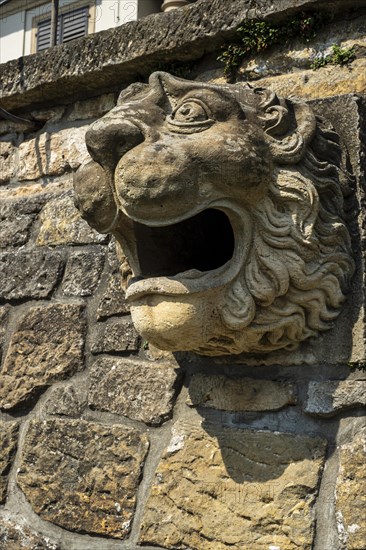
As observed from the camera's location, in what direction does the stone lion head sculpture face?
facing the viewer and to the left of the viewer

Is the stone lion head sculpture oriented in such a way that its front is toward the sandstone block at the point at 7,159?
no
